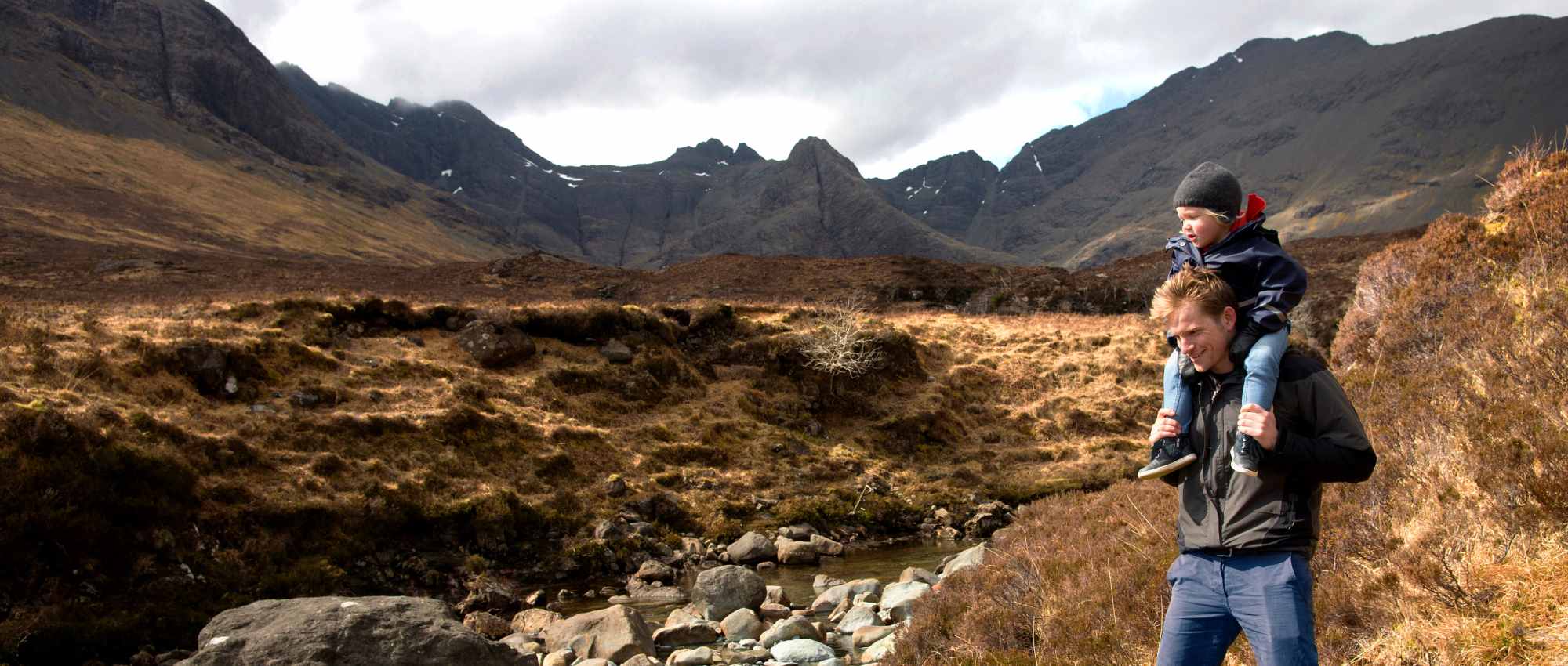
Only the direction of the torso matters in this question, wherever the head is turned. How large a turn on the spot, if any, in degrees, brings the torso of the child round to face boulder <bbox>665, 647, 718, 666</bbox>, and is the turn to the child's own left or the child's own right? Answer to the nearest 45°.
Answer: approximately 90° to the child's own right

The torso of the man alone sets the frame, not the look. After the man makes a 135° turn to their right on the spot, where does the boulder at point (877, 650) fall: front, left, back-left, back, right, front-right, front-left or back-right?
front-left

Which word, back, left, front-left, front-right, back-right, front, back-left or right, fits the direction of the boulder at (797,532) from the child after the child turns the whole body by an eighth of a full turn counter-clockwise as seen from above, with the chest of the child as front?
back-right

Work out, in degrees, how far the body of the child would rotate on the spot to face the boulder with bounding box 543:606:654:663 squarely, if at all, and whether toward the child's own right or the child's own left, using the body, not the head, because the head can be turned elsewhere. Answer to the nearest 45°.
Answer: approximately 90° to the child's own right

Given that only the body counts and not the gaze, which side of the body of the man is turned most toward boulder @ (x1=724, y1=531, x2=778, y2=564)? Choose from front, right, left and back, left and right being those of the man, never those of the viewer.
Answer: right

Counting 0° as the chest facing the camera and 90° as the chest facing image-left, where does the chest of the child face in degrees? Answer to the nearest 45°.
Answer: approximately 45°

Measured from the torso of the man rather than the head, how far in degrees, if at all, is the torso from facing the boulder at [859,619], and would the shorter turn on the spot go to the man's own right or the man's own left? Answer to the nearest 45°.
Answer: approximately 90° to the man's own right

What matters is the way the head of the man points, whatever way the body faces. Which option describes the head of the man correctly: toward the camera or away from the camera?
toward the camera

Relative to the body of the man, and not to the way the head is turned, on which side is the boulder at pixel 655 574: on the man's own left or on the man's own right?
on the man's own right

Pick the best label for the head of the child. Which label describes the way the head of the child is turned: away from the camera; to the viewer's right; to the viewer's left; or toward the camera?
to the viewer's left

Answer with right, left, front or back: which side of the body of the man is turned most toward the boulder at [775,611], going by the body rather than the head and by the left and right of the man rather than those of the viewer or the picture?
right

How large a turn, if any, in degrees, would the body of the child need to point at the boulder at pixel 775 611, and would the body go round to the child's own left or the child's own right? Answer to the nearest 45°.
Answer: approximately 90° to the child's own right

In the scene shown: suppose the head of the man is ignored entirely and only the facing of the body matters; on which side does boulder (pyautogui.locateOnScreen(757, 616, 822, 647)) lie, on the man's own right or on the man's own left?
on the man's own right
